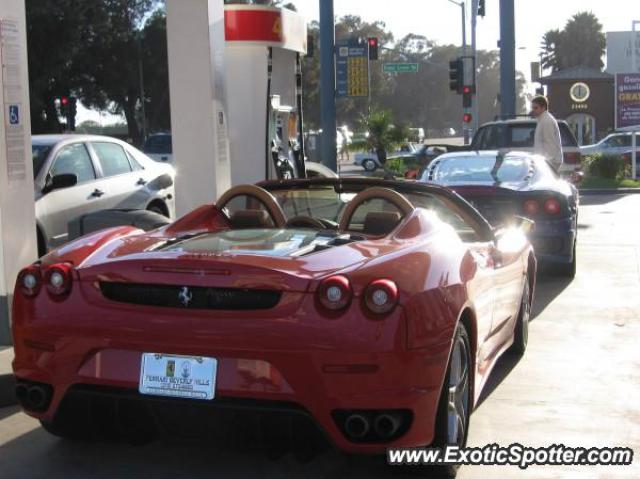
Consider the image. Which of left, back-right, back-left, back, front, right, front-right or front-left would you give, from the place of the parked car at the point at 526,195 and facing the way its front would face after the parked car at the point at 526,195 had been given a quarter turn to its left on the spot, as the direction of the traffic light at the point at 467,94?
right

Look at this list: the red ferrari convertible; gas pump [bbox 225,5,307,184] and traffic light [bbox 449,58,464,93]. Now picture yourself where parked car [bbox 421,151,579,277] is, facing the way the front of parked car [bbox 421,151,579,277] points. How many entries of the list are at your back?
1

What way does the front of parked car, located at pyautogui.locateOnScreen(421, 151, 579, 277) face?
away from the camera

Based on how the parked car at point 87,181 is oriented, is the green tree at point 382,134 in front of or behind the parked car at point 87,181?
behind

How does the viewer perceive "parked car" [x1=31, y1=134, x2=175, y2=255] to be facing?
facing the viewer and to the left of the viewer

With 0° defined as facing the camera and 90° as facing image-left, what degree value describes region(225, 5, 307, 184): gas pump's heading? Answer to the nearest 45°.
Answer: approximately 315°

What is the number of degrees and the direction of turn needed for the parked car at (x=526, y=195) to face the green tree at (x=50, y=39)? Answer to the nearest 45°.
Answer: approximately 45° to its left

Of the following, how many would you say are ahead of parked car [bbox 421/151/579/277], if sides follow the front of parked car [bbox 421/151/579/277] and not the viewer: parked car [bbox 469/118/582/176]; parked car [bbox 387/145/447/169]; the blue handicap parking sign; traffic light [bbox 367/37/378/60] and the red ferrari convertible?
3

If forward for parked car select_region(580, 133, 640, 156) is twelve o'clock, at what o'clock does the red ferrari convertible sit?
The red ferrari convertible is roughly at 9 o'clock from the parked car.

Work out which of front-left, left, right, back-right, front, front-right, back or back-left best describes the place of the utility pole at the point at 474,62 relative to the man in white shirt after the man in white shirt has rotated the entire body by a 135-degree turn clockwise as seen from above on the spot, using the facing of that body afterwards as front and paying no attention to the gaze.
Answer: front-left

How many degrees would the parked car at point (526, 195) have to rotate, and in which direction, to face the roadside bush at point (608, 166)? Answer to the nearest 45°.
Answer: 0° — it already faces it

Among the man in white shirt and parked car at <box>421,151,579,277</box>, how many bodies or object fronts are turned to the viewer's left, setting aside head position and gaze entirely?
1

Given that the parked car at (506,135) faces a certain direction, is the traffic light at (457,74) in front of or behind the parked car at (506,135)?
in front

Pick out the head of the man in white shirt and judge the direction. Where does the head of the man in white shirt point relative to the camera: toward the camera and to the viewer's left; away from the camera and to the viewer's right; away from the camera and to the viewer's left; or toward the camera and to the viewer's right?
toward the camera and to the viewer's left

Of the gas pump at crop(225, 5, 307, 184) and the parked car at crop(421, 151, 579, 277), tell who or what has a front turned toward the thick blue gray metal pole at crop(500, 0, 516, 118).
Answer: the parked car

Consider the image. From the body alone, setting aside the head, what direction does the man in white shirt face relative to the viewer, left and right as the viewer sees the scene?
facing to the left of the viewer

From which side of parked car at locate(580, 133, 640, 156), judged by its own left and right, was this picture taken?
left

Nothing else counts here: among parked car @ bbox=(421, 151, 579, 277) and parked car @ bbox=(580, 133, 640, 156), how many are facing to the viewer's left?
1
